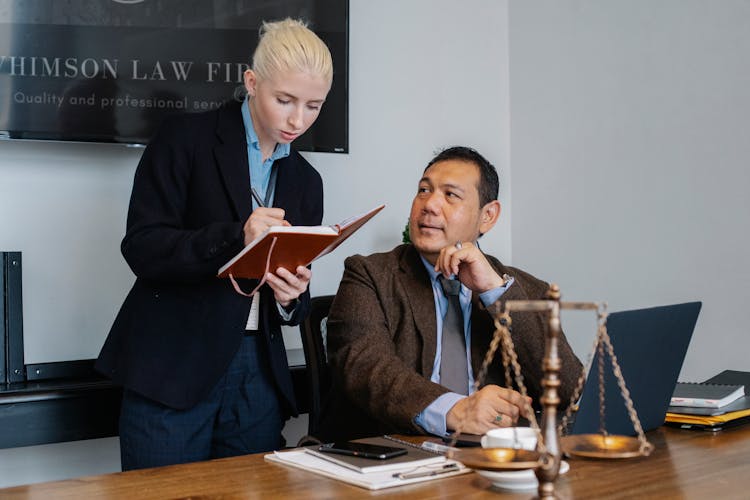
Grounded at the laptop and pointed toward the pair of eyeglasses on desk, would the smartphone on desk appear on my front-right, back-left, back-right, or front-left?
front-right

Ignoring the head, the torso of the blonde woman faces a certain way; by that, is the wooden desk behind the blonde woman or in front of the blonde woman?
in front

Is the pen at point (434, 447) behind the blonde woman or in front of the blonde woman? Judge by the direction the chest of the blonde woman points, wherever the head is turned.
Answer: in front

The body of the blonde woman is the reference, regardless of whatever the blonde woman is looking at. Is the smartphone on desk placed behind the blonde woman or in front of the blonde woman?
in front

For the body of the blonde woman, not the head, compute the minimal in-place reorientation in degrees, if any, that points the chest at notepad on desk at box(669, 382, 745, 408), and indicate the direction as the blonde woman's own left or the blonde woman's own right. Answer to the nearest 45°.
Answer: approximately 45° to the blonde woman's own left

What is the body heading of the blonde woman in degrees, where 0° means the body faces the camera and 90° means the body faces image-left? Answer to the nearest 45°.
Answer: approximately 315°

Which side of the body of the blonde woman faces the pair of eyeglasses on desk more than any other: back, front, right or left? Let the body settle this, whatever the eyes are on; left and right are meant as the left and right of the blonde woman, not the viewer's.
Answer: front

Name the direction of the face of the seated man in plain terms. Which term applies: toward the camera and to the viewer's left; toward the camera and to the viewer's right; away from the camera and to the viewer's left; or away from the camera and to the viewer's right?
toward the camera and to the viewer's left

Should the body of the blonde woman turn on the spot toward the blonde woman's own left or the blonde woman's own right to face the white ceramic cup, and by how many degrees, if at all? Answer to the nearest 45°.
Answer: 0° — they already face it

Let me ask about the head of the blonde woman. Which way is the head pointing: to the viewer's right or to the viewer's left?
to the viewer's right

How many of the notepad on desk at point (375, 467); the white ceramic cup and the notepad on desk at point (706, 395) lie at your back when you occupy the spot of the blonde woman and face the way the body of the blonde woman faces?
0
